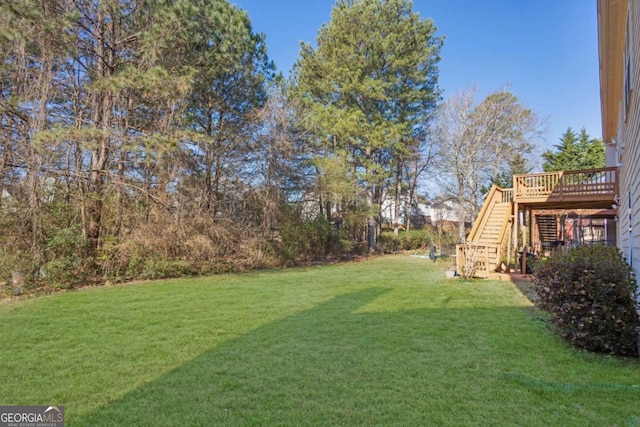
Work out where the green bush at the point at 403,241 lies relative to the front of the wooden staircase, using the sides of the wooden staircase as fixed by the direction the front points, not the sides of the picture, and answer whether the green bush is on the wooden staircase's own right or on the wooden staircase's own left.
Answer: on the wooden staircase's own right

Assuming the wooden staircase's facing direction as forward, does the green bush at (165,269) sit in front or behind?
in front

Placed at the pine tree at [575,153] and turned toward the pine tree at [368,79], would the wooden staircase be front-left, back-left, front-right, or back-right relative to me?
front-left

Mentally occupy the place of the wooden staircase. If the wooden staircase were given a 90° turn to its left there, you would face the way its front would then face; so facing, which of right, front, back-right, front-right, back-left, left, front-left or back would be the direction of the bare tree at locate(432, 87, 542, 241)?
back-left

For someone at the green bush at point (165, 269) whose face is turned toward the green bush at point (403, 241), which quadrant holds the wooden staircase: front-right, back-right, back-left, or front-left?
front-right

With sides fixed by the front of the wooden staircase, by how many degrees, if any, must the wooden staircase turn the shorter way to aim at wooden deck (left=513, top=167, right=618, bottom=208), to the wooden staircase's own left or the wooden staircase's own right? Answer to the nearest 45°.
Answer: approximately 135° to the wooden staircase's own left
